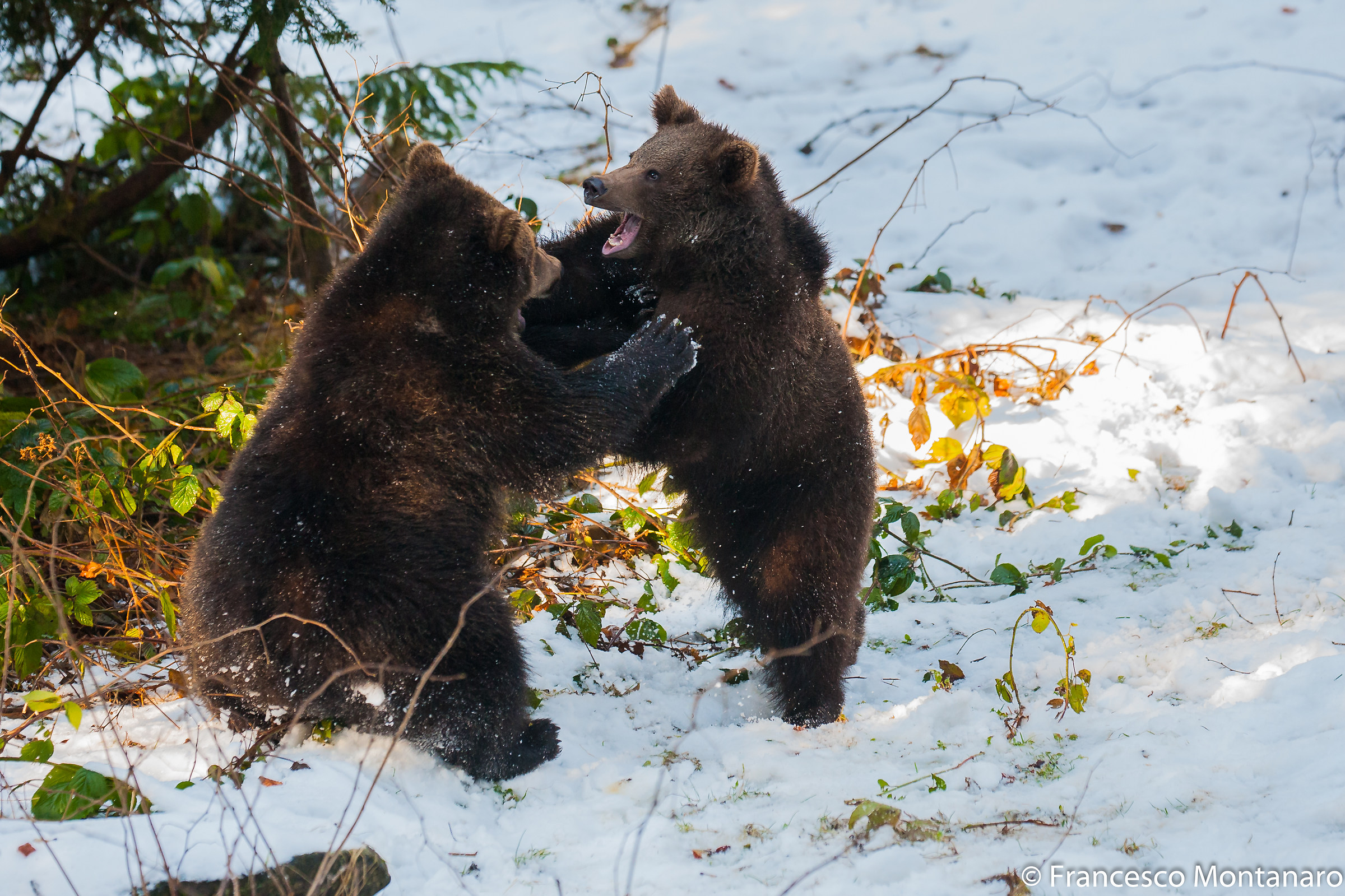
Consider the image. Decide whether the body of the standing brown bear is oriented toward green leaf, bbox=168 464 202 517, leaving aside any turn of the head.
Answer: yes

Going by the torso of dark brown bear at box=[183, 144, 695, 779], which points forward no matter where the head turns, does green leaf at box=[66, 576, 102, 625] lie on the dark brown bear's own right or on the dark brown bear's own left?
on the dark brown bear's own left

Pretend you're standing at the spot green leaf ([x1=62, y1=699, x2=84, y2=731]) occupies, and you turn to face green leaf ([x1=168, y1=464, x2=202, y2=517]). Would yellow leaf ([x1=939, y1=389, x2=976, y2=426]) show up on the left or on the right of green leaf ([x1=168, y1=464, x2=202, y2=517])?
right

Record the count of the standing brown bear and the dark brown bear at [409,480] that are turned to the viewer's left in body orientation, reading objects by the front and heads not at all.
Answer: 1

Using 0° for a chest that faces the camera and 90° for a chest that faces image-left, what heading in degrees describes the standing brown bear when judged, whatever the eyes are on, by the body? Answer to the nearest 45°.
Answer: approximately 90°

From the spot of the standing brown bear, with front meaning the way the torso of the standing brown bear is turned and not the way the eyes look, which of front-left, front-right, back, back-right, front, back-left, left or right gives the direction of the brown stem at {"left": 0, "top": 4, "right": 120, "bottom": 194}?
front-right

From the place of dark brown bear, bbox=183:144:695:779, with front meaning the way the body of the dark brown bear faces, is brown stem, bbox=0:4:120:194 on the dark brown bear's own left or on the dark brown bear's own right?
on the dark brown bear's own left

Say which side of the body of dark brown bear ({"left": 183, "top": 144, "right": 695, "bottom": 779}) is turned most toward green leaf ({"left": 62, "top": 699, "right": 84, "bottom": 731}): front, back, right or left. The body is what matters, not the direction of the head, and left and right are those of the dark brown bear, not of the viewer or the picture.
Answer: back

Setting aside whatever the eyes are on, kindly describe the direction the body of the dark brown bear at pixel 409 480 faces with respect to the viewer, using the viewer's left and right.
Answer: facing away from the viewer and to the right of the viewer

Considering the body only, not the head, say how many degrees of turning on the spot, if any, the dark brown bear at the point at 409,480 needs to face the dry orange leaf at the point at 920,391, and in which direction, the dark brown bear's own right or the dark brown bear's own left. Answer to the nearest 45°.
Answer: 0° — it already faces it

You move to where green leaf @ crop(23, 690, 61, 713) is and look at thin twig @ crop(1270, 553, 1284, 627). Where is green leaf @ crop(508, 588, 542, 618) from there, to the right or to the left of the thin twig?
left

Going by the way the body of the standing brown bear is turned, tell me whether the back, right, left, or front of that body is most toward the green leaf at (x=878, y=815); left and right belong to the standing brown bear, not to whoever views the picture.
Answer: left

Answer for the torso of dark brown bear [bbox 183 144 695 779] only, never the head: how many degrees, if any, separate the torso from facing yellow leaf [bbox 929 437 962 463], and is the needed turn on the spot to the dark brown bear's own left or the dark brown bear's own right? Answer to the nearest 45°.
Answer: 0° — it already faces it
